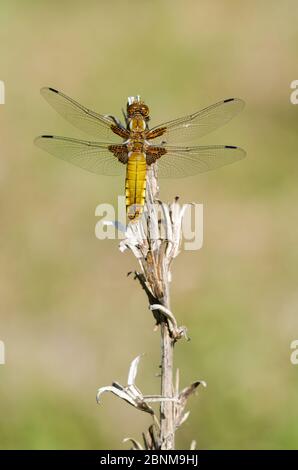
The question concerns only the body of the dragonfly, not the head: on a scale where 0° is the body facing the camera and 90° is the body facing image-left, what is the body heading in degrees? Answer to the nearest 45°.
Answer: approximately 180°
